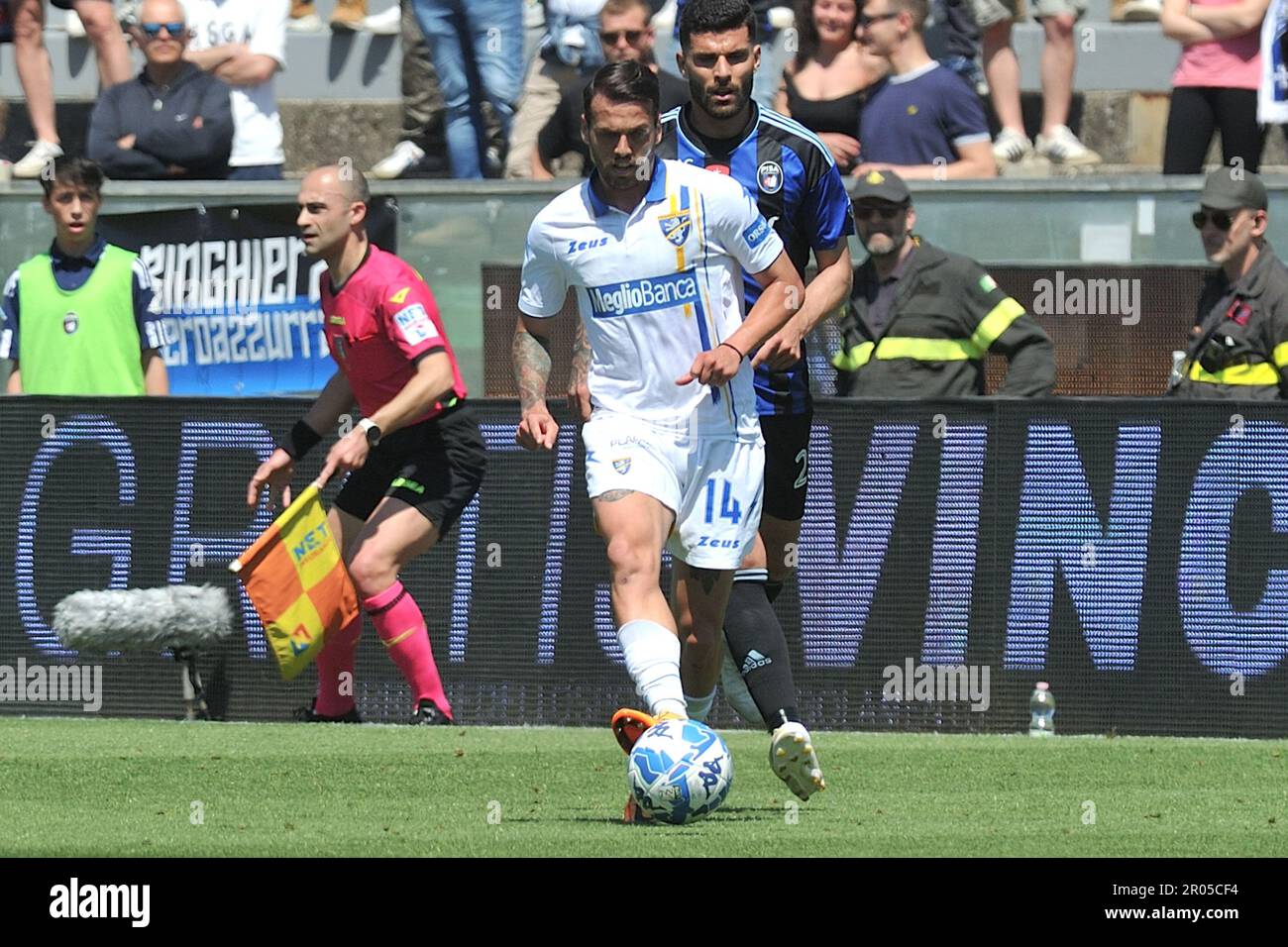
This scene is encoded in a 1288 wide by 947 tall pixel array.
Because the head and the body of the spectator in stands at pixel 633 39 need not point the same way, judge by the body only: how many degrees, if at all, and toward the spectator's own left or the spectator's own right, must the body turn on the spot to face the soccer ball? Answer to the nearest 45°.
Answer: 0° — they already face it

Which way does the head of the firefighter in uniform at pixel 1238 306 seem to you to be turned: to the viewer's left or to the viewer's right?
to the viewer's left

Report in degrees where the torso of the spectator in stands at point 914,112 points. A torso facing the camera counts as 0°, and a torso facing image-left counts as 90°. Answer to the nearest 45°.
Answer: approximately 45°

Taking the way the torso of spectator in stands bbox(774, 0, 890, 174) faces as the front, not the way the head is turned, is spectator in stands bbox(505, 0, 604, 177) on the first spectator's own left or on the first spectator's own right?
on the first spectator's own right

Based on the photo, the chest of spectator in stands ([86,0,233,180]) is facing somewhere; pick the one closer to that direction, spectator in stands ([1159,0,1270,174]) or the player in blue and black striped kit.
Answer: the player in blue and black striped kit

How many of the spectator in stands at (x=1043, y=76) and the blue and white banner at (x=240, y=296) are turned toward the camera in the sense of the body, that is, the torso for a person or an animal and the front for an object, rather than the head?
2

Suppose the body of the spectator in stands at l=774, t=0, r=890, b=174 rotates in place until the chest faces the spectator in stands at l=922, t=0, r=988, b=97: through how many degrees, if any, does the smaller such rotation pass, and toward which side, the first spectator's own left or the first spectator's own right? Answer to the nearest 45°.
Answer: approximately 135° to the first spectator's own left

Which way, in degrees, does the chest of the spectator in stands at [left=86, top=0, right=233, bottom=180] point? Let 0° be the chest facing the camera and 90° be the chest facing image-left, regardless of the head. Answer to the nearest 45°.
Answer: approximately 0°

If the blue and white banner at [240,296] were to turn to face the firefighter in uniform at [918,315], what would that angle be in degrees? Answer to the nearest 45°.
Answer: approximately 45° to its left

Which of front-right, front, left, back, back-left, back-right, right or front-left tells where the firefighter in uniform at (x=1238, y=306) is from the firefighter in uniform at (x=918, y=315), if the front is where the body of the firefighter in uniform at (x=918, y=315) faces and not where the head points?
back-left

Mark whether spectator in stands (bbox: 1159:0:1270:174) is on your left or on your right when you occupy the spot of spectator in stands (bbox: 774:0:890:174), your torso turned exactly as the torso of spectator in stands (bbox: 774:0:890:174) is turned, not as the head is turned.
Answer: on your left
